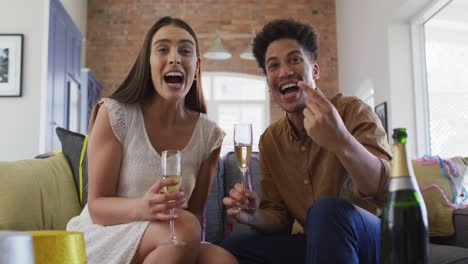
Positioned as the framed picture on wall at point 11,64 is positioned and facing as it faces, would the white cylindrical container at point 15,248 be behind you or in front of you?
in front

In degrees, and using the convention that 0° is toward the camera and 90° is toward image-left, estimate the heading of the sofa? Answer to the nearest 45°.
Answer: approximately 0°

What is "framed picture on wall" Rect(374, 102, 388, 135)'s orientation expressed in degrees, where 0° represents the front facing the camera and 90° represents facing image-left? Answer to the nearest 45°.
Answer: approximately 45°

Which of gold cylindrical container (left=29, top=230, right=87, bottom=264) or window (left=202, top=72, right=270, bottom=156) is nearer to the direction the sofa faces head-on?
the gold cylindrical container

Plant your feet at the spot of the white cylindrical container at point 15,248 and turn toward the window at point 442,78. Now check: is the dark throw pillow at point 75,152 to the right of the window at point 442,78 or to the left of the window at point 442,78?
left

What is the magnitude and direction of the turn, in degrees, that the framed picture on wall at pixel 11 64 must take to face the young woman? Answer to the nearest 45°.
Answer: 0° — it already faces them

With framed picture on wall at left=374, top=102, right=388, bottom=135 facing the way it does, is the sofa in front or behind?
in front
